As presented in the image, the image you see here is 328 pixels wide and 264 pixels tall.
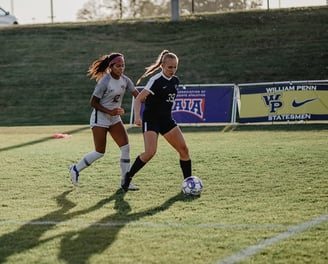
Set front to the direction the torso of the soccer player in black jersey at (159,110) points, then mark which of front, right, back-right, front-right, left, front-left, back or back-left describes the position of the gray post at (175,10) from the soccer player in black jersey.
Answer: back-left

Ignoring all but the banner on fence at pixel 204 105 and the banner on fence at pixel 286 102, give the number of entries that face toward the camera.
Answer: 2

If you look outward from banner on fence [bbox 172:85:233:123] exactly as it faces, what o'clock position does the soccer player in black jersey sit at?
The soccer player in black jersey is roughly at 12 o'clock from the banner on fence.

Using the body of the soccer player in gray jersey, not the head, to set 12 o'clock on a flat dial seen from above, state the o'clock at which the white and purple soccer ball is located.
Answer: The white and purple soccer ball is roughly at 12 o'clock from the soccer player in gray jersey.

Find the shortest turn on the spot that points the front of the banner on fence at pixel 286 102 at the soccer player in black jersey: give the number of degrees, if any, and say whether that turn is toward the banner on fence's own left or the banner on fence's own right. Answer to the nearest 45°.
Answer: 0° — it already faces them

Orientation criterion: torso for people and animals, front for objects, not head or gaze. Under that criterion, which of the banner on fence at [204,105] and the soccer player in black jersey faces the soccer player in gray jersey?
the banner on fence

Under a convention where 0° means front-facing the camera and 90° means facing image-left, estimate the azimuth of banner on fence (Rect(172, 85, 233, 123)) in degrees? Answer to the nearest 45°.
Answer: approximately 0°

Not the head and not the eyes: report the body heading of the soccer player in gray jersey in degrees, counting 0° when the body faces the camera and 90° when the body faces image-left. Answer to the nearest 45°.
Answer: approximately 315°

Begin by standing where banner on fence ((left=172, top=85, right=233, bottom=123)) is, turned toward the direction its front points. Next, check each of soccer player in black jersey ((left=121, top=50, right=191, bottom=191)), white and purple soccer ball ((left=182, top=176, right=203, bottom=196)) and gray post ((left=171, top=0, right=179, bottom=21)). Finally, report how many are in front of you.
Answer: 2

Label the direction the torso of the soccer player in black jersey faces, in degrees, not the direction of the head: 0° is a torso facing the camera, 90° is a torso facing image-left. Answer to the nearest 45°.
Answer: approximately 315°
